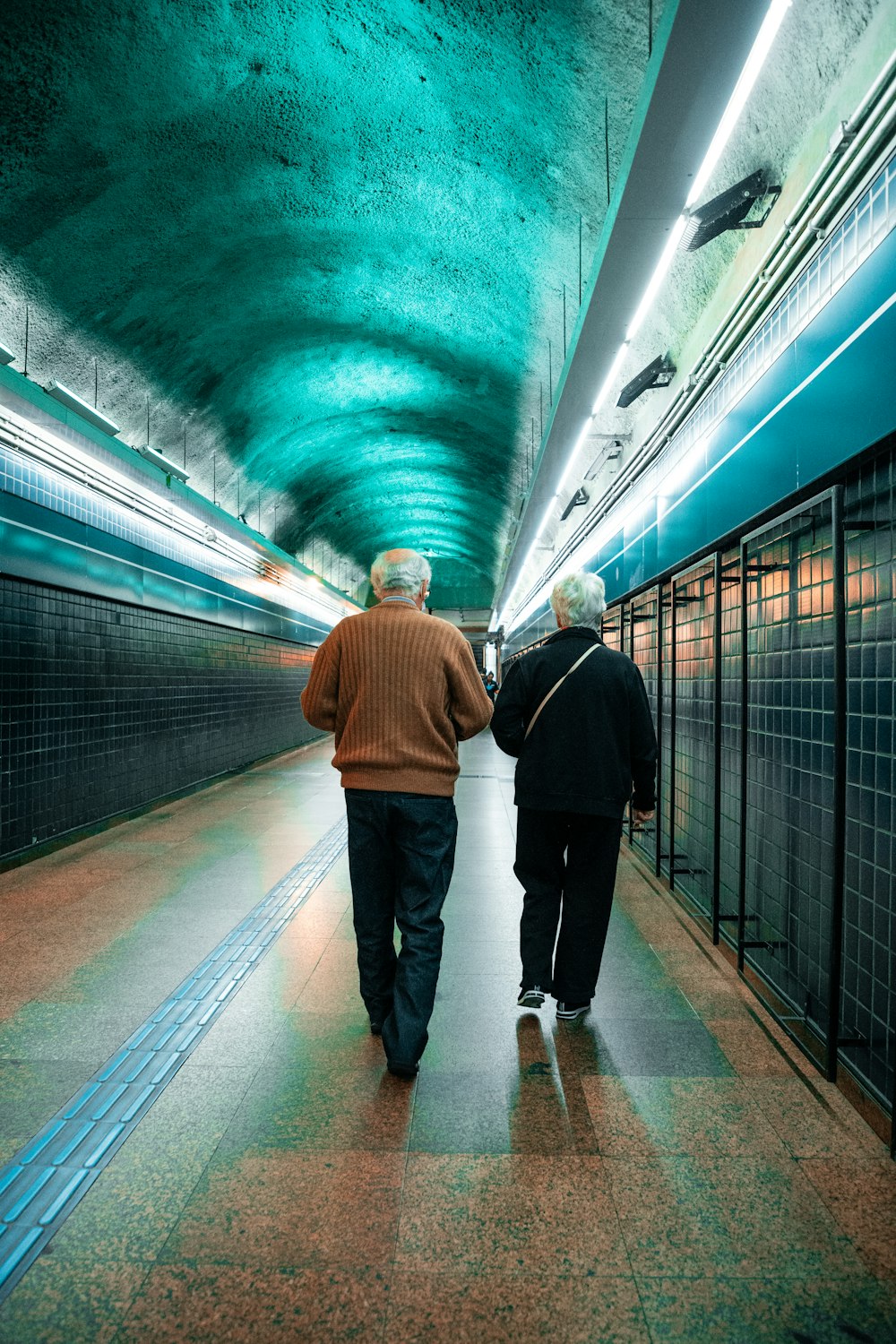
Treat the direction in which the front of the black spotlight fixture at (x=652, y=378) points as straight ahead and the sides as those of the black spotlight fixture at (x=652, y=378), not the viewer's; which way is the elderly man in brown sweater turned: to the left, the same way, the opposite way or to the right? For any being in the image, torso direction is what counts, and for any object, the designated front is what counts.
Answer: to the right

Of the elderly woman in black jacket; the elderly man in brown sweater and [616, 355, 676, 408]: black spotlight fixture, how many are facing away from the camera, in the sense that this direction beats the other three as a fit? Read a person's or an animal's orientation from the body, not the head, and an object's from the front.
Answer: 2

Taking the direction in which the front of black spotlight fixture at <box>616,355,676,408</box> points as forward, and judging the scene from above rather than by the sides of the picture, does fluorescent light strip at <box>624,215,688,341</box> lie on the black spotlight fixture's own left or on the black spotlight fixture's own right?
on the black spotlight fixture's own left

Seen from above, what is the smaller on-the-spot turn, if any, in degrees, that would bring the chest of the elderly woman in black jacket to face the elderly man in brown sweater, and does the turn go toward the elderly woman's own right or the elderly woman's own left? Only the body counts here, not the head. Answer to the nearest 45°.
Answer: approximately 135° to the elderly woman's own left

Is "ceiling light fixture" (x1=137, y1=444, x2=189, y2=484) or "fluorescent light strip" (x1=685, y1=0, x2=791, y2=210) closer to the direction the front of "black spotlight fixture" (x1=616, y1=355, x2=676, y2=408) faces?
the ceiling light fixture

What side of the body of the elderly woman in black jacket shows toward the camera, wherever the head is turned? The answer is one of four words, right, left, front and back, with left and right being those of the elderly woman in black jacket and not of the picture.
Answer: back

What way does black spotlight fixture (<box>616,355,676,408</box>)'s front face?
to the viewer's left

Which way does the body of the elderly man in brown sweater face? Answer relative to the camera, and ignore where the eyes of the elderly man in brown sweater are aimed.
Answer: away from the camera

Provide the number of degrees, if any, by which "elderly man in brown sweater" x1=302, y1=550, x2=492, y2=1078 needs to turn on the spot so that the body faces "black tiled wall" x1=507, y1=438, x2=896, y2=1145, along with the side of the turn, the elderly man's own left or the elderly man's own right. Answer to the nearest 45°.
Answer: approximately 90° to the elderly man's own right

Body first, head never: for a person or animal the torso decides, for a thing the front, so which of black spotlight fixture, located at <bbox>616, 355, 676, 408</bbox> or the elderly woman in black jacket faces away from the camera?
the elderly woman in black jacket

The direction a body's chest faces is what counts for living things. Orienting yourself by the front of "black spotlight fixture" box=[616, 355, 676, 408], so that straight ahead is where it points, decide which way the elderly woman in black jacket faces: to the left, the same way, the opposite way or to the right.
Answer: to the right
